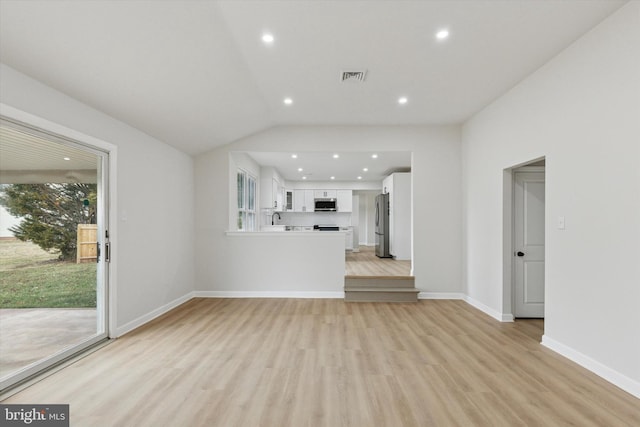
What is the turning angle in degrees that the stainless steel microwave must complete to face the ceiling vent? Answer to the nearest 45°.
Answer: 0° — it already faces it

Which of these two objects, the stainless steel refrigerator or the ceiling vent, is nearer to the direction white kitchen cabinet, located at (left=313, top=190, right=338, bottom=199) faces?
the ceiling vent

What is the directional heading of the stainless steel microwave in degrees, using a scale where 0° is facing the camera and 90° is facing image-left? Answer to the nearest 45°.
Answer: approximately 0°

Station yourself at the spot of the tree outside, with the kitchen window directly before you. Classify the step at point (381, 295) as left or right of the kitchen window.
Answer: right
